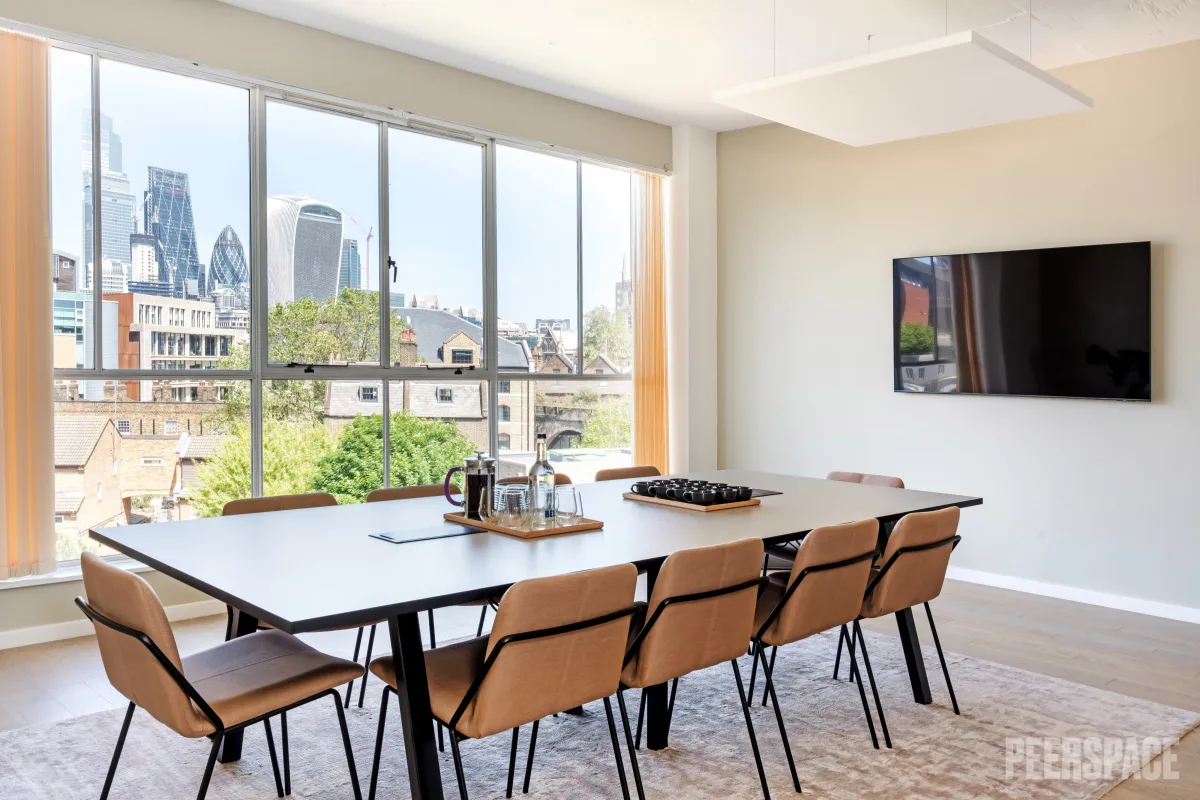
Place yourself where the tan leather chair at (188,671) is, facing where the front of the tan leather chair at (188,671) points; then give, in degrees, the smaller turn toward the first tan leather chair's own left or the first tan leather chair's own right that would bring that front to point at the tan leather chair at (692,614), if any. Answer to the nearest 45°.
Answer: approximately 45° to the first tan leather chair's own right

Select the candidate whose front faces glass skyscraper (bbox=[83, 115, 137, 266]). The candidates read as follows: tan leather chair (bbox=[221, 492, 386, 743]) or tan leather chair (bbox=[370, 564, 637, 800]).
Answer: tan leather chair (bbox=[370, 564, 637, 800])

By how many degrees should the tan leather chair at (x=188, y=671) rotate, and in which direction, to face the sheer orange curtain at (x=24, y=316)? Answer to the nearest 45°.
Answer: approximately 45° to its left

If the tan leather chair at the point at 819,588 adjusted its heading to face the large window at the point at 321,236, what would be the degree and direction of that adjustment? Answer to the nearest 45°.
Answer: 0° — it already faces it

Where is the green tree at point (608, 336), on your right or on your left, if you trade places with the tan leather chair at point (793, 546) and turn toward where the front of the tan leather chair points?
on your right

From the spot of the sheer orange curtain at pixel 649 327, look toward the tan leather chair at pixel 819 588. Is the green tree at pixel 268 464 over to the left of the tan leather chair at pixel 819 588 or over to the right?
right

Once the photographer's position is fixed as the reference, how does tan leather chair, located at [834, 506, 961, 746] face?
facing away from the viewer and to the left of the viewer

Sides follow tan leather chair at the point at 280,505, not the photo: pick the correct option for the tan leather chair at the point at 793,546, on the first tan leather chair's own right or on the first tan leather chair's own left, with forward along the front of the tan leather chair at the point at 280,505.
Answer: on the first tan leather chair's own left

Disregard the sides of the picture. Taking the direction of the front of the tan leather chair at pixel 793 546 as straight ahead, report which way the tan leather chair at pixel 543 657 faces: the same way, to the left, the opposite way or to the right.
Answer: to the right

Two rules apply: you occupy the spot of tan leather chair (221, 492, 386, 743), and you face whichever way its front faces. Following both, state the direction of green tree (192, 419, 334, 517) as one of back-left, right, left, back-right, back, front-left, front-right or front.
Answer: back-left

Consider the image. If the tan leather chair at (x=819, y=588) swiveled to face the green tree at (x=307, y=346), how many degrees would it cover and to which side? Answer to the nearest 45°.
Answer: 0° — it already faces it

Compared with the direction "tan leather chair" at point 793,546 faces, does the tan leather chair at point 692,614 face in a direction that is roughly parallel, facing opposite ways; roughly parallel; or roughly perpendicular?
roughly perpendicular
